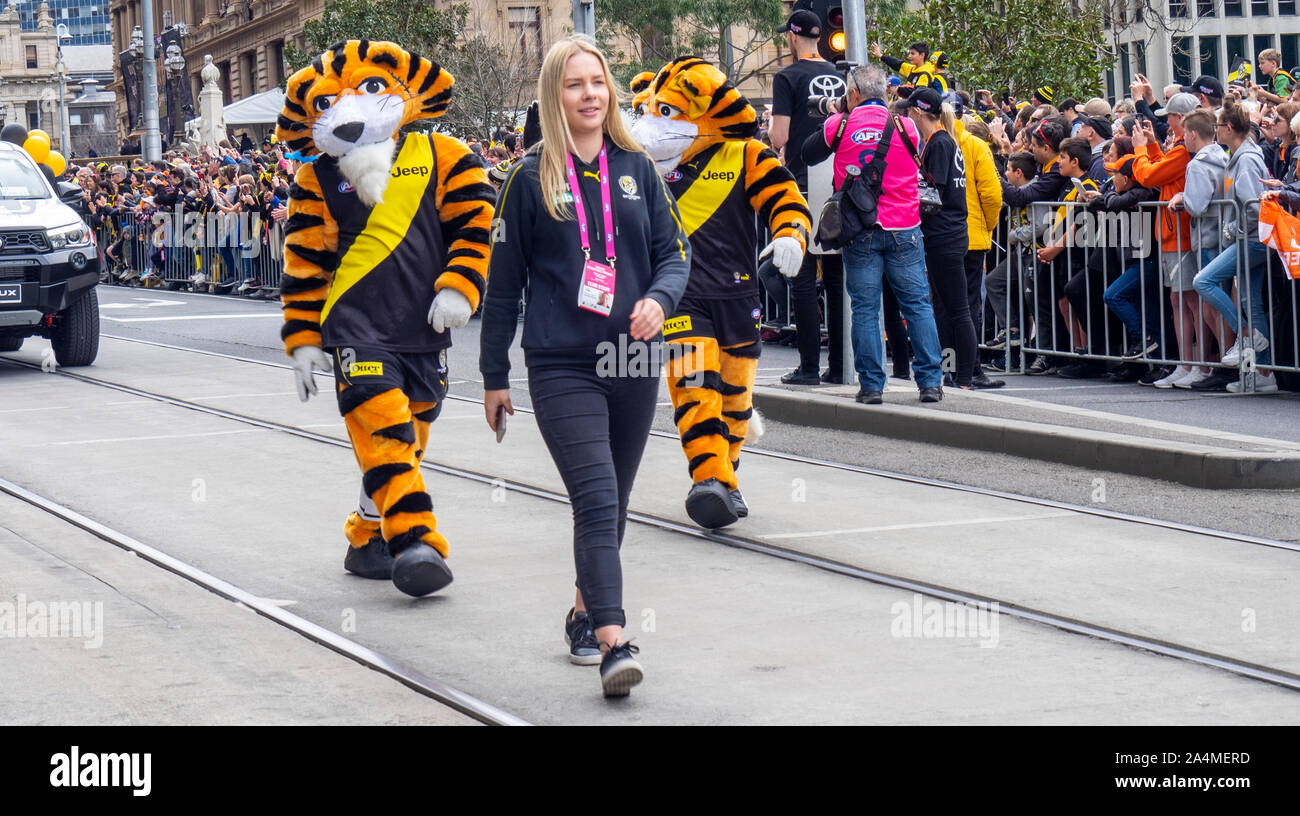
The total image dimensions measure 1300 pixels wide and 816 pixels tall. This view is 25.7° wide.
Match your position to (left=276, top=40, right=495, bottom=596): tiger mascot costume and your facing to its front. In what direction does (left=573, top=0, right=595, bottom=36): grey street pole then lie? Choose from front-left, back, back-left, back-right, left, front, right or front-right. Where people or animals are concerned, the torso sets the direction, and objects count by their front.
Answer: back

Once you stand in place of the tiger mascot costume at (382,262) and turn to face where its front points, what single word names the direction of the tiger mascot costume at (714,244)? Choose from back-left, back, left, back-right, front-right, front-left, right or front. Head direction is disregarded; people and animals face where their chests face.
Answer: back-left

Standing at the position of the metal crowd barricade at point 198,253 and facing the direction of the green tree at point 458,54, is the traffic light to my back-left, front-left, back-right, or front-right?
back-right

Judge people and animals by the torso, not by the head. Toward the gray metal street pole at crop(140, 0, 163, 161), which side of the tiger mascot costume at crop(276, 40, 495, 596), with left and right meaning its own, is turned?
back

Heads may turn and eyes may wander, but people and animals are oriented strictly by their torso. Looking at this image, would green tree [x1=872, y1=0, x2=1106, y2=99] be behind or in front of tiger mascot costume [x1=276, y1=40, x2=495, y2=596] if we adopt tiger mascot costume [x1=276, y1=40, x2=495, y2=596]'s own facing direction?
behind

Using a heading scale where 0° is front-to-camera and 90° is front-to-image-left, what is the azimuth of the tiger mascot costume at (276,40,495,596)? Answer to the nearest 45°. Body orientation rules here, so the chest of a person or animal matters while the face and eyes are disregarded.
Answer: approximately 0°

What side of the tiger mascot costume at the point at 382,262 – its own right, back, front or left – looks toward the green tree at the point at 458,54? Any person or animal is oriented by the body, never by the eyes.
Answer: back

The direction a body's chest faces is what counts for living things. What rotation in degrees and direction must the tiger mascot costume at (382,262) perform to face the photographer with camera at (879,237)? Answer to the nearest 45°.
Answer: approximately 135° to its left

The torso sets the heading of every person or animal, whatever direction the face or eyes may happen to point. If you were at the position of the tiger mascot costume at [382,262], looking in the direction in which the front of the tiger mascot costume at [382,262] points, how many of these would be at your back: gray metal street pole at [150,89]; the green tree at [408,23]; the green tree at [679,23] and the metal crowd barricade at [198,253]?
4
